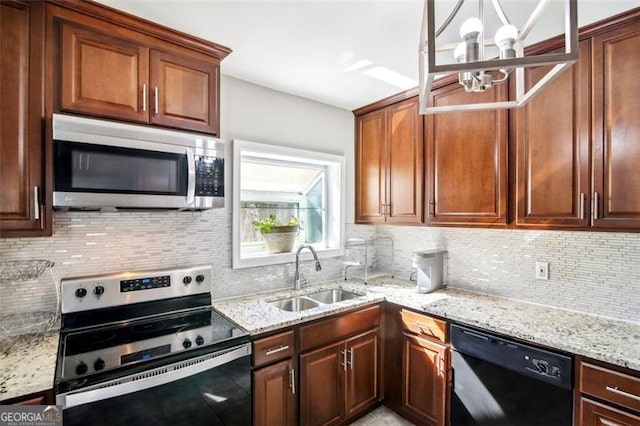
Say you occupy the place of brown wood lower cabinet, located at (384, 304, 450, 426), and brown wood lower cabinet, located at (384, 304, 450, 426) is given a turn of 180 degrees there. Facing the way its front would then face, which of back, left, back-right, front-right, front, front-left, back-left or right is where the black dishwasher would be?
right

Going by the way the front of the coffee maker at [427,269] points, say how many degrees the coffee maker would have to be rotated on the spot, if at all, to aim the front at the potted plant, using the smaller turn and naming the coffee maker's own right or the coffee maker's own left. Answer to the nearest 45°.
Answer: approximately 45° to the coffee maker's own right

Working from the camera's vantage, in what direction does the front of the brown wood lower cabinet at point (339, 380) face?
facing the viewer and to the right of the viewer

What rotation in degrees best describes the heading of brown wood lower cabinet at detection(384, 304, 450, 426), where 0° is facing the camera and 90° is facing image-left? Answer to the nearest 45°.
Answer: approximately 45°
